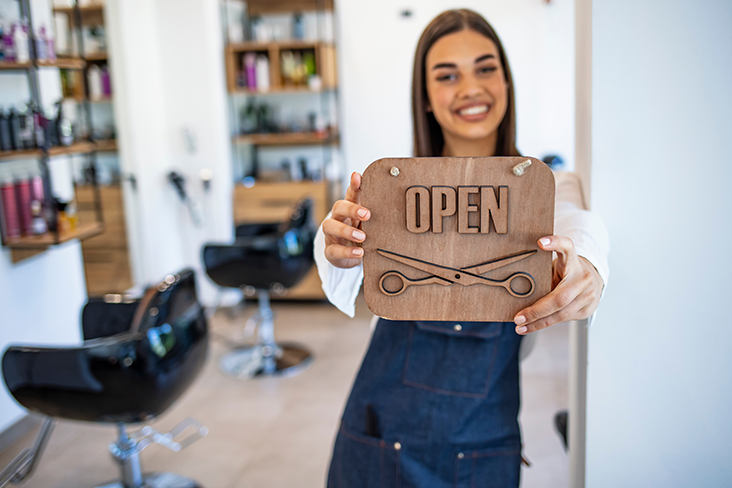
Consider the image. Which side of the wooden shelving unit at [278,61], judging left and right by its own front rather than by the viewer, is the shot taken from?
front

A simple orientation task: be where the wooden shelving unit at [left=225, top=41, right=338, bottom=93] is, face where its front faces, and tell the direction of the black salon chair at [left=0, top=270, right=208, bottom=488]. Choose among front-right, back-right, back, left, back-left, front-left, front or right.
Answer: front

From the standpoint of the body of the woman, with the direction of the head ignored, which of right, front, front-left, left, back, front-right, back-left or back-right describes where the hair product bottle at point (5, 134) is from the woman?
back-right

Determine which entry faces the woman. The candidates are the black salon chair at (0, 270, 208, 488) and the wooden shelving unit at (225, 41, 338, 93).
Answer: the wooden shelving unit

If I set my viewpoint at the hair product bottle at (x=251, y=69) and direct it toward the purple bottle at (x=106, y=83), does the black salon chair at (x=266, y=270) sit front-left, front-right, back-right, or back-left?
front-left

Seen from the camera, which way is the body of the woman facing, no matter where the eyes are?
toward the camera

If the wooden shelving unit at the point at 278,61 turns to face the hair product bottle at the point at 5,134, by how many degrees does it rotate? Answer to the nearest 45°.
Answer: approximately 45° to its right

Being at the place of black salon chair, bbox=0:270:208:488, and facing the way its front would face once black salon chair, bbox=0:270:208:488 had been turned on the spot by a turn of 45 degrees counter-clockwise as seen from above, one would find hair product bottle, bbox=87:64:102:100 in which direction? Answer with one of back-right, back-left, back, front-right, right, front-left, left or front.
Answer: right

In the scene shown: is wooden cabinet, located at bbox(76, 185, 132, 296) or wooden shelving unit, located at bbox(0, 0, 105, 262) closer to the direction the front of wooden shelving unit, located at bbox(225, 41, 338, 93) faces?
the wooden shelving unit

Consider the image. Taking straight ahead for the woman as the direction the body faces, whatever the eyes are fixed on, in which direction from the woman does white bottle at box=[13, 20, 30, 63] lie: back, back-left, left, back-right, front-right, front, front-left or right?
back-right

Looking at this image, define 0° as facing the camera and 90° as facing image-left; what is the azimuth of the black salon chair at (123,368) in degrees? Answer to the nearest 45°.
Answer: approximately 135°

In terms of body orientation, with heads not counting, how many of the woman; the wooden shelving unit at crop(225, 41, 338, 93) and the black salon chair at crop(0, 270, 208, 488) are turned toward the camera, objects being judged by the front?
2

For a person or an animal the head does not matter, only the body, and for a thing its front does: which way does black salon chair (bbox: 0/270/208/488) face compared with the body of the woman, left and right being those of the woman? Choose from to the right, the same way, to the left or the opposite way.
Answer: to the right
